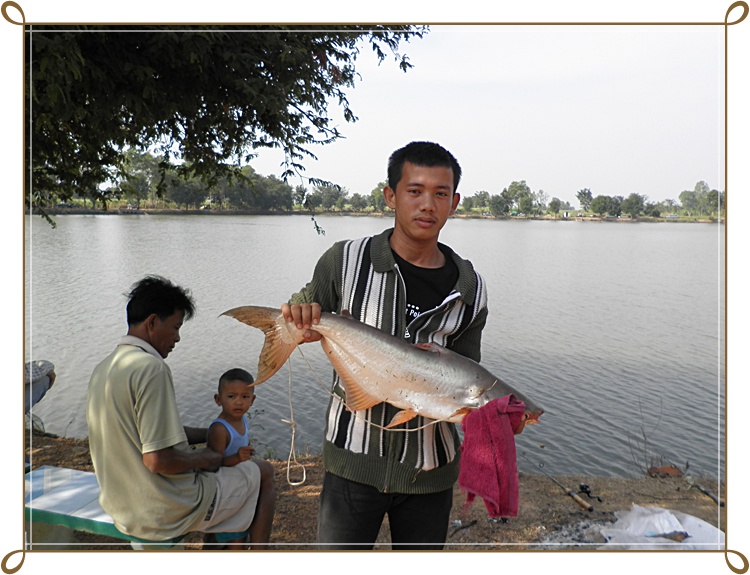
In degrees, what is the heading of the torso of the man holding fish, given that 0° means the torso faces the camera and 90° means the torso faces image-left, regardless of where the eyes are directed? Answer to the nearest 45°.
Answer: approximately 0°

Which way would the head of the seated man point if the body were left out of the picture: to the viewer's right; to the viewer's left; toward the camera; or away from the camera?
to the viewer's right

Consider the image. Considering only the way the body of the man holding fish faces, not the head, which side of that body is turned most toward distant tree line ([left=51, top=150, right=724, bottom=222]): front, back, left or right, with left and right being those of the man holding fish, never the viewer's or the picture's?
back
